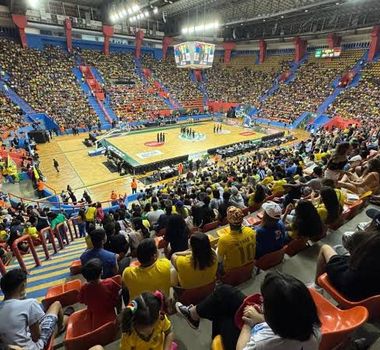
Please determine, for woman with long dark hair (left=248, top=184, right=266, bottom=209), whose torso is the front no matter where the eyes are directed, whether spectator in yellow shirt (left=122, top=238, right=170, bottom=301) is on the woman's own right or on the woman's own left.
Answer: on the woman's own left

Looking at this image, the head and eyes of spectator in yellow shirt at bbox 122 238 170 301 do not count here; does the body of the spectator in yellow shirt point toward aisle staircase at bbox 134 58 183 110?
yes

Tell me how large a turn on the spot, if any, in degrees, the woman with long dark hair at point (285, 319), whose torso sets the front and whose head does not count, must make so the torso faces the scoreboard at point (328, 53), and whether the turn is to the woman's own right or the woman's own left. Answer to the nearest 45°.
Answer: approximately 45° to the woman's own right

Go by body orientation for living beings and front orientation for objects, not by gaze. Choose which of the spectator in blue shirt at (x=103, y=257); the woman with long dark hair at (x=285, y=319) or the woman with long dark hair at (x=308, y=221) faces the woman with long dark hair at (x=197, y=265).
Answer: the woman with long dark hair at (x=285, y=319)

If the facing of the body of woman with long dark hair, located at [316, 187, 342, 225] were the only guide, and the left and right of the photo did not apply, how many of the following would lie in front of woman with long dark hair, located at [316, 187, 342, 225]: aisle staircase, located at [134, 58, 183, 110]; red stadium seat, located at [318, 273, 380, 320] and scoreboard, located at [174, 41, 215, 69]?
2

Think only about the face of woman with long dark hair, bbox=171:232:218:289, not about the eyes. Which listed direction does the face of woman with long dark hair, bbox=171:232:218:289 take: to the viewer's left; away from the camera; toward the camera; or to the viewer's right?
away from the camera

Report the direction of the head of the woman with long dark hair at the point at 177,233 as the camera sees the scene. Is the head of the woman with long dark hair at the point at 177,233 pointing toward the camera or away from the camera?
away from the camera

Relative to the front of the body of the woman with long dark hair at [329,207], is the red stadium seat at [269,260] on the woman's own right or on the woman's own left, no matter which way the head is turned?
on the woman's own left

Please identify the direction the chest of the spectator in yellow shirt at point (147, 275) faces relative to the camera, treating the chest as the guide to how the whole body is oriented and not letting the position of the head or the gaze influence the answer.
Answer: away from the camera

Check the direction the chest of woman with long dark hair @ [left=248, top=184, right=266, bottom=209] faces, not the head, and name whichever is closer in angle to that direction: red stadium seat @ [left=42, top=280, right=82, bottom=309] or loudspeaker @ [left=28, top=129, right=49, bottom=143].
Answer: the loudspeaker

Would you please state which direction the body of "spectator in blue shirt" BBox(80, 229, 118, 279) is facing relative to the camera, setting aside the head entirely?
away from the camera

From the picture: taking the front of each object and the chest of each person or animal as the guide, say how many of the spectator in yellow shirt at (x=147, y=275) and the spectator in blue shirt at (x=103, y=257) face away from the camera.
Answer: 2

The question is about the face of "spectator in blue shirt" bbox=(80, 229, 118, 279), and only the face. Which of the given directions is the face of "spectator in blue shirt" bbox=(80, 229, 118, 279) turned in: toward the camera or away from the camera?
away from the camera

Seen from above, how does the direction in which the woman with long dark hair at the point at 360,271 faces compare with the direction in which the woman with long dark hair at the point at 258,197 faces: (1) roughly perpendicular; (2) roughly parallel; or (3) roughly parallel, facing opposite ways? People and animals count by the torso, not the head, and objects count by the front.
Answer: roughly parallel

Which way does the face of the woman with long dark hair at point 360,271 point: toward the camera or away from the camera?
away from the camera

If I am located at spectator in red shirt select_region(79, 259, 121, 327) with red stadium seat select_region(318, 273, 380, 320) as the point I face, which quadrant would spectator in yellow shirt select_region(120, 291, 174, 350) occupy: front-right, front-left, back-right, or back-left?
front-right

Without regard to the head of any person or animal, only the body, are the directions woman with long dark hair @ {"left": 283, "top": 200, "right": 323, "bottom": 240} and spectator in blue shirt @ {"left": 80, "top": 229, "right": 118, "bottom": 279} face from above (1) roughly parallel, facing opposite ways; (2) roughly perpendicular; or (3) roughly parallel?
roughly parallel

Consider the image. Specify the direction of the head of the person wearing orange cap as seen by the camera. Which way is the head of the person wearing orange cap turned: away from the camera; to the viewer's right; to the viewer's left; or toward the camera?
away from the camera

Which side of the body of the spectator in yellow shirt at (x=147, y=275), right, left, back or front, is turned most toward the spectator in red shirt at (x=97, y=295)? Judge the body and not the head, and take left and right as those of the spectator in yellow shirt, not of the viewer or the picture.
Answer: left

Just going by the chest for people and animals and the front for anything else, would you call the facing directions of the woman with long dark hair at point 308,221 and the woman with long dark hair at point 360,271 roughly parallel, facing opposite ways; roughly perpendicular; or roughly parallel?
roughly parallel
